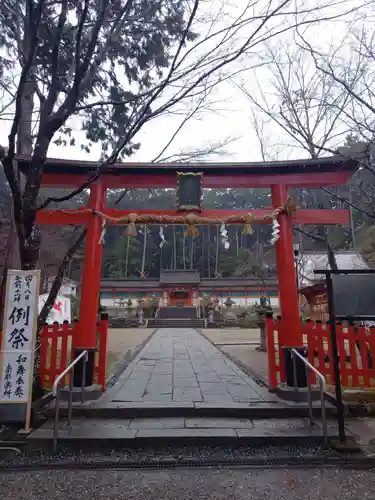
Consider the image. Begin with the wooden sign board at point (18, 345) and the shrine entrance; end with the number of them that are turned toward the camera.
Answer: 2

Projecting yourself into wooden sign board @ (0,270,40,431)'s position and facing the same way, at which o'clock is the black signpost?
The black signpost is roughly at 10 o'clock from the wooden sign board.

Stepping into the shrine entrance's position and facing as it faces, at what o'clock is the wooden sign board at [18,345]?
The wooden sign board is roughly at 2 o'clock from the shrine entrance.

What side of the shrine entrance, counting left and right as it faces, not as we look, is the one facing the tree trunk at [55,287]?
right

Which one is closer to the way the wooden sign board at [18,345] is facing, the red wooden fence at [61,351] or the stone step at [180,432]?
the stone step

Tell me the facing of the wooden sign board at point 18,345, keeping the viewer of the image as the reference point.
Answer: facing the viewer

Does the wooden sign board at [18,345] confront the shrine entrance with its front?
no

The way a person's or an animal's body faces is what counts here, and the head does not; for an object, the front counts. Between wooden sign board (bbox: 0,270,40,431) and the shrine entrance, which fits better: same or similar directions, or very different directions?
same or similar directions

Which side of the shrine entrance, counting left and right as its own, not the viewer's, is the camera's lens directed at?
front

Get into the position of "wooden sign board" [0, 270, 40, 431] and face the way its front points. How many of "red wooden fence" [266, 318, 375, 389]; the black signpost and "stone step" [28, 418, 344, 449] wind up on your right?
0

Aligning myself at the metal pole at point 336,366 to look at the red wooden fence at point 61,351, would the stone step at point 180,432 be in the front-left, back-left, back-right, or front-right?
front-left

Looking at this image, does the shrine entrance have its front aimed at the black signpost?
no

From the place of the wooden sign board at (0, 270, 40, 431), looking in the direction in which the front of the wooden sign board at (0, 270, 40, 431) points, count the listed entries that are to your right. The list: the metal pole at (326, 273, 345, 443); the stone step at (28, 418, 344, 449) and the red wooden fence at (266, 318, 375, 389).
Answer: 0

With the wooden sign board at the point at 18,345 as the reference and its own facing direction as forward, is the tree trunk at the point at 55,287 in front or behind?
behind

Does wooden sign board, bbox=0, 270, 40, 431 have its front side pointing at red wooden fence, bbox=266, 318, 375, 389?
no
